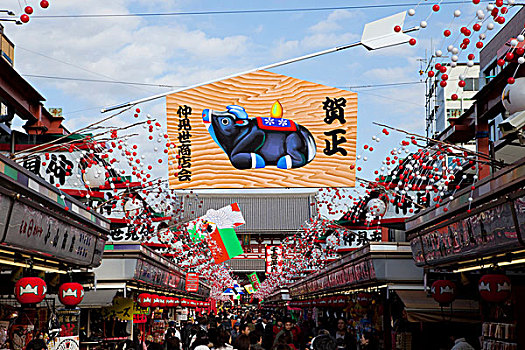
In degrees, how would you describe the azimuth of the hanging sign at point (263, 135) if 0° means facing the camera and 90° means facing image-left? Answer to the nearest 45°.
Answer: approximately 0°

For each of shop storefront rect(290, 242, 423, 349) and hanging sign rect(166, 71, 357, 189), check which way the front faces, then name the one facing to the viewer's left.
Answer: the shop storefront

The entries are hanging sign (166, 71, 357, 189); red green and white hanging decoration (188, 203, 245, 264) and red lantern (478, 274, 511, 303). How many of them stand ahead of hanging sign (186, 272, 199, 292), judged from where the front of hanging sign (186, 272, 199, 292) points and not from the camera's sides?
3

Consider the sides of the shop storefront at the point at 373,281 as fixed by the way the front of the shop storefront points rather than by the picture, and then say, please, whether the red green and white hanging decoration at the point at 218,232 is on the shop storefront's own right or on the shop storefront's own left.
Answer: on the shop storefront's own right

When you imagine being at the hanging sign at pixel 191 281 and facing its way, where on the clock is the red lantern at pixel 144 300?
The red lantern is roughly at 12 o'clock from the hanging sign.

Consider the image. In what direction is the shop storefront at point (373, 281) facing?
to the viewer's left

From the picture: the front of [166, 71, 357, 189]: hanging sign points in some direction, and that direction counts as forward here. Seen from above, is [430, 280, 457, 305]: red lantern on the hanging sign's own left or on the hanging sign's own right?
on the hanging sign's own left

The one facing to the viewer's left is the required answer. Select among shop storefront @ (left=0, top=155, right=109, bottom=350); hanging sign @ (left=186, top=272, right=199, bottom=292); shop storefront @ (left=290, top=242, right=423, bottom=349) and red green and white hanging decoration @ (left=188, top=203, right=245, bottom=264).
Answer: shop storefront @ (left=290, top=242, right=423, bottom=349)

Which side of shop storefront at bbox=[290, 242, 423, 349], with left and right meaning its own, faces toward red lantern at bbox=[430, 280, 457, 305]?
left
